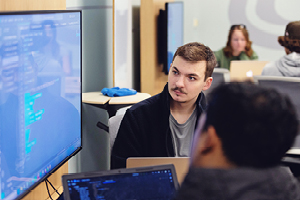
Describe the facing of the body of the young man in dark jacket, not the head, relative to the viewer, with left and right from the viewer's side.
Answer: facing the viewer and to the right of the viewer

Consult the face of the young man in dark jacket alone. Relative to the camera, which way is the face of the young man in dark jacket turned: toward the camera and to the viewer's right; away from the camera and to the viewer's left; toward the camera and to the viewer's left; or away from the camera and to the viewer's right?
toward the camera and to the viewer's left

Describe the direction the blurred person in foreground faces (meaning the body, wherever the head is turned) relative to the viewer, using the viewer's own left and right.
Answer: facing away from the viewer and to the left of the viewer

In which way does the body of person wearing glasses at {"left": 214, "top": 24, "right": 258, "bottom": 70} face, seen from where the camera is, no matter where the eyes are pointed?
toward the camera

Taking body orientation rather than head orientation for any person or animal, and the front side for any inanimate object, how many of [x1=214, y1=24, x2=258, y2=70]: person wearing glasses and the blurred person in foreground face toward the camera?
1
